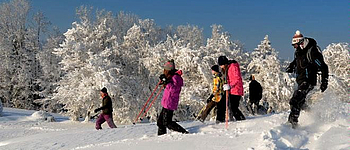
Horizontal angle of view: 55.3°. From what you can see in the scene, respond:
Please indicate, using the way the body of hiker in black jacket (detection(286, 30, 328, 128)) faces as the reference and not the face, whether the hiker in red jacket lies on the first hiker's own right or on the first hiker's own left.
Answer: on the first hiker's own right

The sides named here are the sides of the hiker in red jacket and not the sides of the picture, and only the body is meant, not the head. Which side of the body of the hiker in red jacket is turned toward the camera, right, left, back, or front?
left

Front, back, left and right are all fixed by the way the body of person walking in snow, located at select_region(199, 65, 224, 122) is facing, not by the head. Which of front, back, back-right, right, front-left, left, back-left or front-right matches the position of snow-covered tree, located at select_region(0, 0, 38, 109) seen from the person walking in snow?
front-right

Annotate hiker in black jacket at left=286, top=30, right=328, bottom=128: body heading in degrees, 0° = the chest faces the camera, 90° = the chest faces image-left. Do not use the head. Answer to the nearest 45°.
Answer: approximately 45°

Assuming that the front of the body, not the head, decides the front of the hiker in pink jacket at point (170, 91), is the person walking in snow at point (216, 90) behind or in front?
behind

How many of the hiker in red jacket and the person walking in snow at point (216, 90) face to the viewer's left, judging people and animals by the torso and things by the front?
2

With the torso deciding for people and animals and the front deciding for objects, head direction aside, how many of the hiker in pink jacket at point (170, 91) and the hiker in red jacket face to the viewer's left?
2

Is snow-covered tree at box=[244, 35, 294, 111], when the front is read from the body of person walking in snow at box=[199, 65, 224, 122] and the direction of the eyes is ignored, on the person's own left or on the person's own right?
on the person's own right

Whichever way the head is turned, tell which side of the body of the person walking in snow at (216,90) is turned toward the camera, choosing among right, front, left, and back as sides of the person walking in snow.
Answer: left

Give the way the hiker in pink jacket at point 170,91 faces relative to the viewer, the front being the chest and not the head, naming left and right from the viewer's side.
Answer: facing to the left of the viewer

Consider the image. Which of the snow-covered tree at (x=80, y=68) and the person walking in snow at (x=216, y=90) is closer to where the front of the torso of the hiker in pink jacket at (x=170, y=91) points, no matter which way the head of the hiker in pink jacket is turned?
the snow-covered tree

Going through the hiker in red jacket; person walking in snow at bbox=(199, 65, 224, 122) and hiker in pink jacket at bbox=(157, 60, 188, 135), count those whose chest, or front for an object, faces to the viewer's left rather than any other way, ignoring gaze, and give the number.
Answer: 3

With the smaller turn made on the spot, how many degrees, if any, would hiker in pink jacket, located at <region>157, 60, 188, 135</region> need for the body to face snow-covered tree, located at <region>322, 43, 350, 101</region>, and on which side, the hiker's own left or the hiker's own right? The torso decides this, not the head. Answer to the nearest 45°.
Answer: approximately 135° to the hiker's own right

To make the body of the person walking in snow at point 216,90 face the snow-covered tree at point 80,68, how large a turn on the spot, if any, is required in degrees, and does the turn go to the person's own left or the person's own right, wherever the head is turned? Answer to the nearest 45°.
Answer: approximately 45° to the person's own right

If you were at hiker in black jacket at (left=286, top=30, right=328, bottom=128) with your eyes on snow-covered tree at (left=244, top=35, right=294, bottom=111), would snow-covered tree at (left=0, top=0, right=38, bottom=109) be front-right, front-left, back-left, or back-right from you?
front-left
